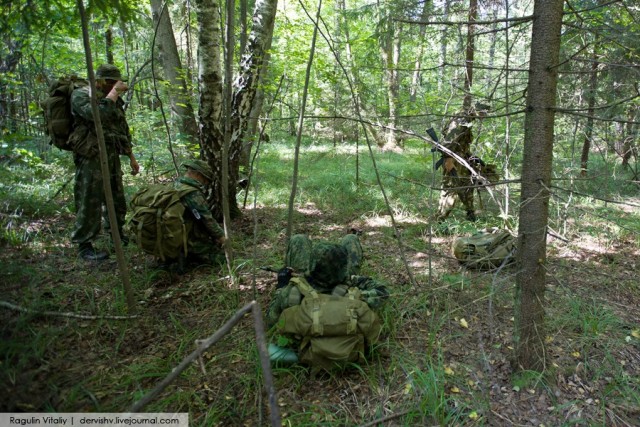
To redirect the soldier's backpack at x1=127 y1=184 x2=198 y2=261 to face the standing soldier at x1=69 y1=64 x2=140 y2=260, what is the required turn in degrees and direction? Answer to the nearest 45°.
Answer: approximately 90° to its right

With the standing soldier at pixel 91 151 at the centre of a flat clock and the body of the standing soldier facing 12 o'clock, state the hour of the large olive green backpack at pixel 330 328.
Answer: The large olive green backpack is roughly at 2 o'clock from the standing soldier.

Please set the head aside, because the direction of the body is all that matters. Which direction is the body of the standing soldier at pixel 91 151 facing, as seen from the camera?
to the viewer's right

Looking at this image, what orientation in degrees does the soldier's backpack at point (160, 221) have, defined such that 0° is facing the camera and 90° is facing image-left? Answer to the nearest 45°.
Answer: approximately 45°

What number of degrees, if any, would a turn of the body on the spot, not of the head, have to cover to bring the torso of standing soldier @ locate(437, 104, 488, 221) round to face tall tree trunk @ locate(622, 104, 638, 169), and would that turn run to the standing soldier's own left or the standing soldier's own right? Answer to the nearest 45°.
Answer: approximately 45° to the standing soldier's own left

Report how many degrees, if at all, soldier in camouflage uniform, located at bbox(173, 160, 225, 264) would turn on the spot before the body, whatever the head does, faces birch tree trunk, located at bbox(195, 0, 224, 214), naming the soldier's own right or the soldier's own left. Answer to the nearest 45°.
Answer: approximately 90° to the soldier's own left

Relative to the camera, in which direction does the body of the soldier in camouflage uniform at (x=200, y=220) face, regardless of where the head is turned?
to the viewer's right

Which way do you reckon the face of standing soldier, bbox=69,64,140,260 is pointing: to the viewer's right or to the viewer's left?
to the viewer's right

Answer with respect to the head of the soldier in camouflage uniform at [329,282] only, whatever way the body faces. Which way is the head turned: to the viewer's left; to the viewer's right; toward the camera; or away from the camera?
away from the camera

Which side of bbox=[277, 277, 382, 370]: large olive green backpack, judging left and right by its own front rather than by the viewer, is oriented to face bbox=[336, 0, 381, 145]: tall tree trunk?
back

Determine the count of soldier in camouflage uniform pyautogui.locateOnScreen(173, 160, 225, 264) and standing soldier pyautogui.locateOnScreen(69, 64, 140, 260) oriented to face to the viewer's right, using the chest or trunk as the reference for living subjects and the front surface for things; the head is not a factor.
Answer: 2
